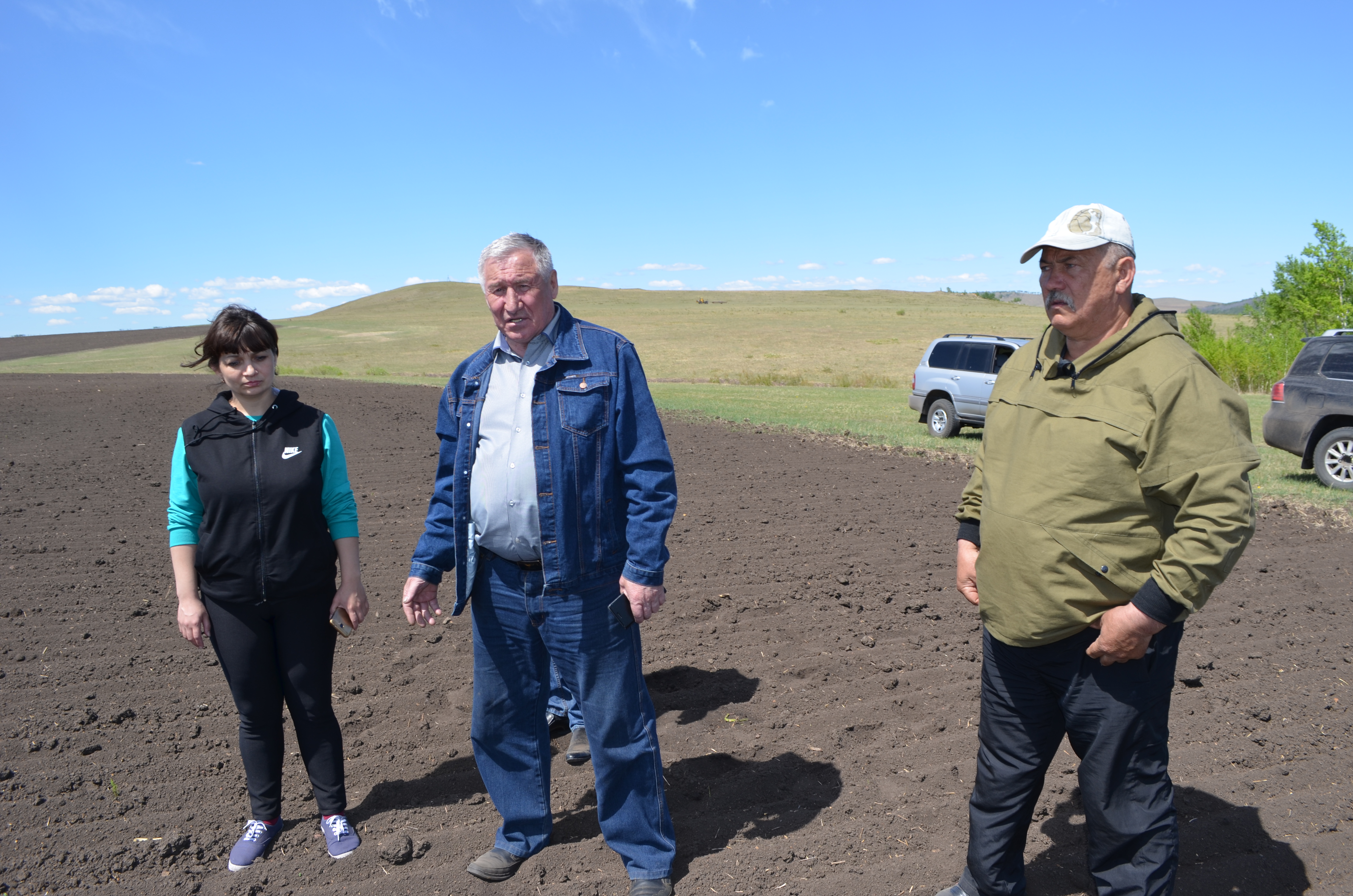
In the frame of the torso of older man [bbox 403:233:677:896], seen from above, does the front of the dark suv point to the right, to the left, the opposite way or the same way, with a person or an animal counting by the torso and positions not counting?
to the left

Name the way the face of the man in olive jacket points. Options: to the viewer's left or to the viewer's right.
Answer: to the viewer's left

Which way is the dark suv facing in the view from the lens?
facing to the right of the viewer

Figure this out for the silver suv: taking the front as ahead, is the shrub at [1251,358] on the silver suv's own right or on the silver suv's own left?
on the silver suv's own left

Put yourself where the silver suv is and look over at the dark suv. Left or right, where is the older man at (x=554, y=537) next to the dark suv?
right

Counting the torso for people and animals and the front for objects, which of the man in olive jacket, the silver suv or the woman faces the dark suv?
the silver suv

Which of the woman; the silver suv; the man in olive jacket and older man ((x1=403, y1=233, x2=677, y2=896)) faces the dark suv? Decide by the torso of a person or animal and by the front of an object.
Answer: the silver suv

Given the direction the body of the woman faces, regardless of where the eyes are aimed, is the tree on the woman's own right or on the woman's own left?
on the woman's own left

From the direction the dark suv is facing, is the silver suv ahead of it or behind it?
behind

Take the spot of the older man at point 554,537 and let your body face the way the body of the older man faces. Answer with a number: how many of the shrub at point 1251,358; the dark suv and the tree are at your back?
3

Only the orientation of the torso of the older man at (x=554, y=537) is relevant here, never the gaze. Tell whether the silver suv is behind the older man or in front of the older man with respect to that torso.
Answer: behind
